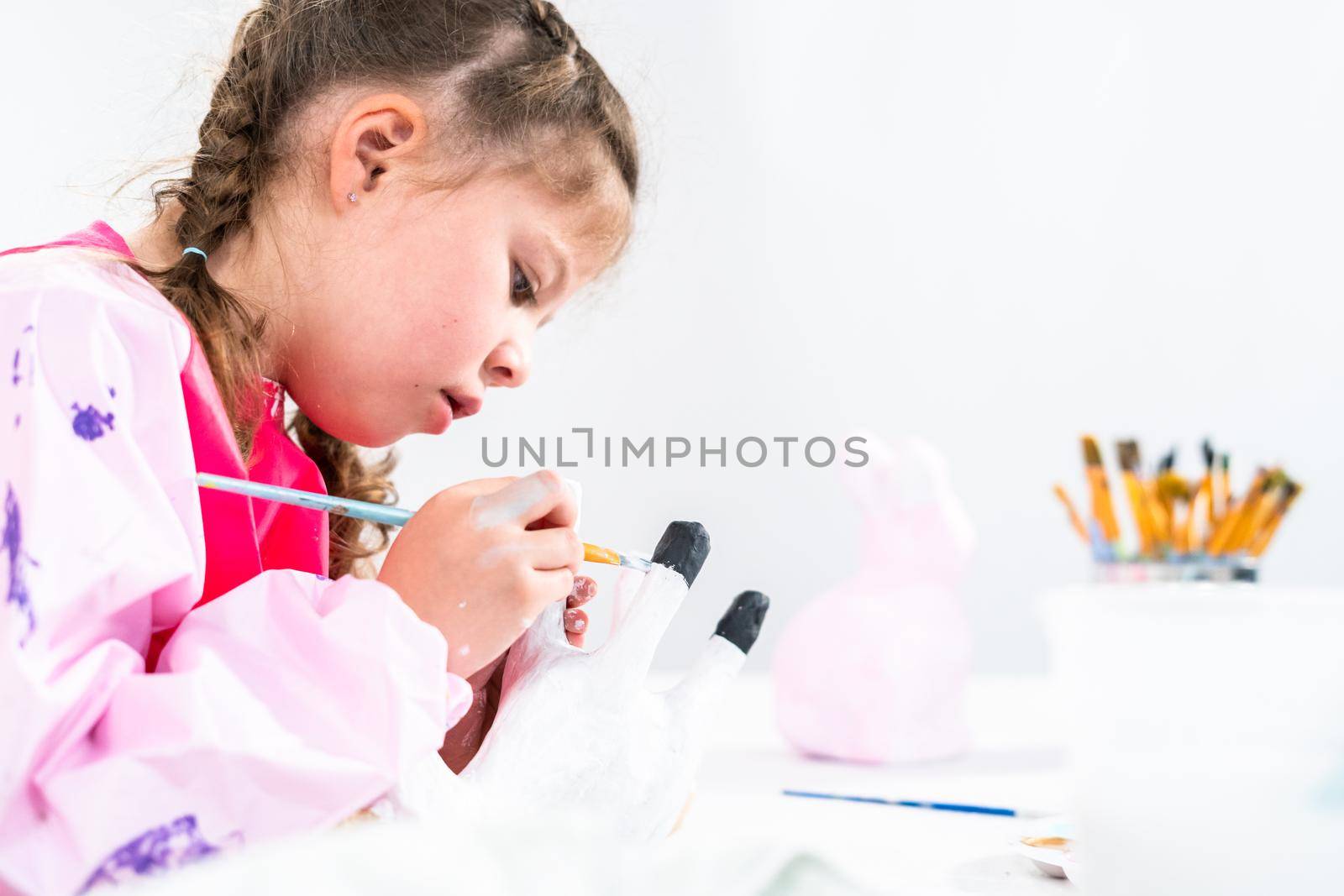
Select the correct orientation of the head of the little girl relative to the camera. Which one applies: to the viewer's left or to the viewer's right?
to the viewer's right

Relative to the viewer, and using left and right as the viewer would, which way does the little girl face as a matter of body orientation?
facing to the right of the viewer
